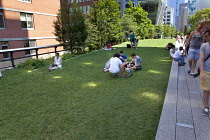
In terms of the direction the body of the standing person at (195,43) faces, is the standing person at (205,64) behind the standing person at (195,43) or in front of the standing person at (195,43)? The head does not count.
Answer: in front

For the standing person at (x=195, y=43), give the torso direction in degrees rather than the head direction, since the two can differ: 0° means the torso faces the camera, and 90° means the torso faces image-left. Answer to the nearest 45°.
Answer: approximately 0°

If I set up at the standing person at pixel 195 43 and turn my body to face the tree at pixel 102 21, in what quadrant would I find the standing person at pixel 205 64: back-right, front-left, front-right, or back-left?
back-left

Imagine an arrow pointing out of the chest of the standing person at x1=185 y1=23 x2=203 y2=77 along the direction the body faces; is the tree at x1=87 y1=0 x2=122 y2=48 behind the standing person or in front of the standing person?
behind

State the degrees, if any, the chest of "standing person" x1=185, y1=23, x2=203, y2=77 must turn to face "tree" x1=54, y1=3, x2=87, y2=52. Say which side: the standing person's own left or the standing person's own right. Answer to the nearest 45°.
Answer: approximately 135° to the standing person's own right

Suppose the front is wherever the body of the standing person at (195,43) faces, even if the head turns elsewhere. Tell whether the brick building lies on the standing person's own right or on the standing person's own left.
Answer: on the standing person's own right

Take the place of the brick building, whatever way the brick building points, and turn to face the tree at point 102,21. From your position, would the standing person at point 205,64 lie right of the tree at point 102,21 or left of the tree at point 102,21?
right
